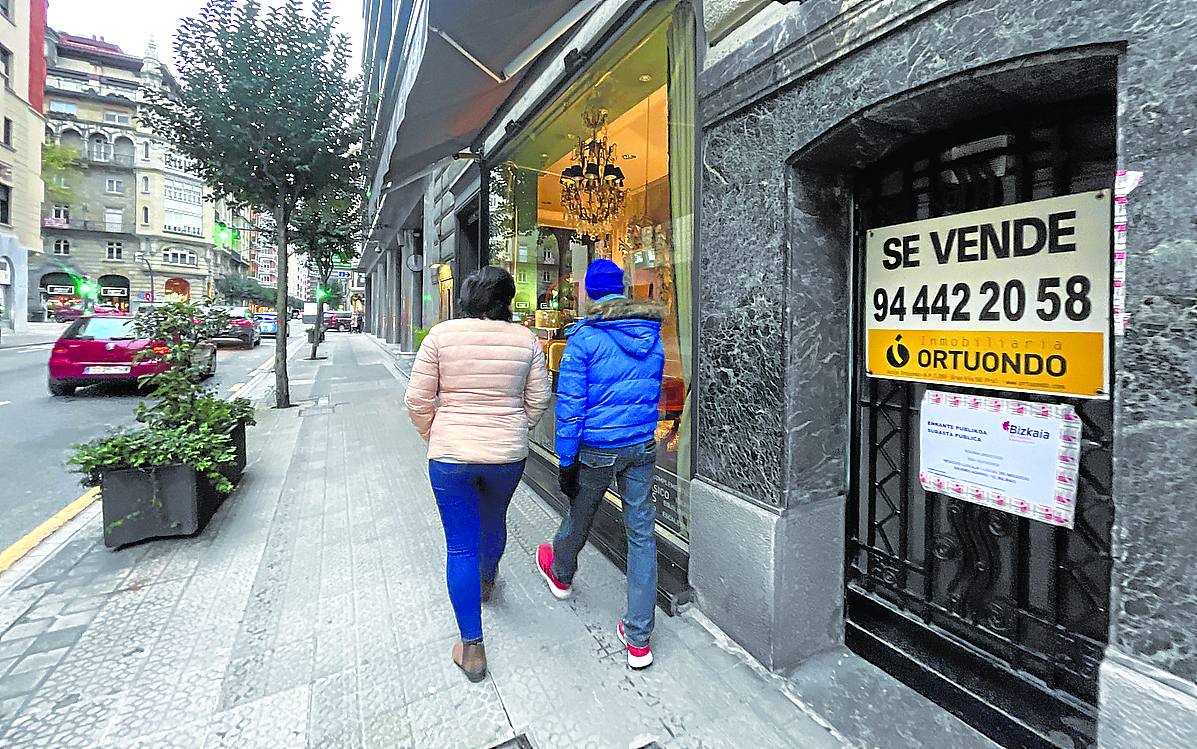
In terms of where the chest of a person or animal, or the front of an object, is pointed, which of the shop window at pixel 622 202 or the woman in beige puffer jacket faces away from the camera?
the woman in beige puffer jacket

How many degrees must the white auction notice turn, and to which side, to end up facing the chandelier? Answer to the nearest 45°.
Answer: approximately 90° to its right

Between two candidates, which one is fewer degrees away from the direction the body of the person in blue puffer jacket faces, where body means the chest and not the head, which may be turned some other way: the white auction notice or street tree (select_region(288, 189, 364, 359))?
the street tree

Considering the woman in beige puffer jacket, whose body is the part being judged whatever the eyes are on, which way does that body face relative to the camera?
away from the camera

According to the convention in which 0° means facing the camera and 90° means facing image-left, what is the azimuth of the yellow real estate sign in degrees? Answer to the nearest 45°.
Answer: approximately 45°

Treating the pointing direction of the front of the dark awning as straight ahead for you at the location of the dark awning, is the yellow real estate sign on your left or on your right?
on your left

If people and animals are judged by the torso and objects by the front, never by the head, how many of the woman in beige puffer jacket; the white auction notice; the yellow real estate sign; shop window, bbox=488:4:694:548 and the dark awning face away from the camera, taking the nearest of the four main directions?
1

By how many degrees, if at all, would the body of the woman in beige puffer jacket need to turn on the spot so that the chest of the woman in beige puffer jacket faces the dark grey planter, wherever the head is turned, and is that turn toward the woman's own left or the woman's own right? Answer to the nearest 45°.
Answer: approximately 45° to the woman's own left

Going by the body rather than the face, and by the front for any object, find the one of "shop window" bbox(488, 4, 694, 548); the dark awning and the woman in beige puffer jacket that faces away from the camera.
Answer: the woman in beige puffer jacket

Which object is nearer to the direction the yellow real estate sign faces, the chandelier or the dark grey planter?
the dark grey planter

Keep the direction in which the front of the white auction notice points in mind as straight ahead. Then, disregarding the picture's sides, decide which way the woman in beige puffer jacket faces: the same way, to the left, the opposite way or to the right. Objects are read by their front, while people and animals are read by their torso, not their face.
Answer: to the right

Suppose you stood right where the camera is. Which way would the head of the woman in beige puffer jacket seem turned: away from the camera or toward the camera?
away from the camera

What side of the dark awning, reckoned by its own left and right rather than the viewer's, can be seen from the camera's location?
left

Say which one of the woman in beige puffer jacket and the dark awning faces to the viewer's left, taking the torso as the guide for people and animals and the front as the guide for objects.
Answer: the dark awning
